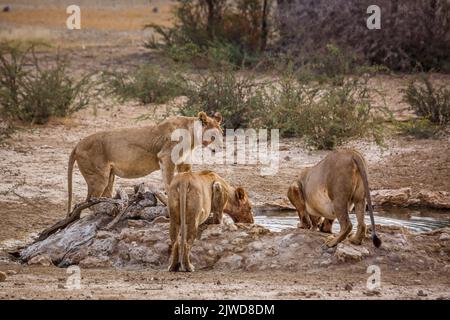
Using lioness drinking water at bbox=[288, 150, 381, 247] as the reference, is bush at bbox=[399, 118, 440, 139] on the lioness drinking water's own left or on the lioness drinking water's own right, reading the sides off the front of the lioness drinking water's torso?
on the lioness drinking water's own right

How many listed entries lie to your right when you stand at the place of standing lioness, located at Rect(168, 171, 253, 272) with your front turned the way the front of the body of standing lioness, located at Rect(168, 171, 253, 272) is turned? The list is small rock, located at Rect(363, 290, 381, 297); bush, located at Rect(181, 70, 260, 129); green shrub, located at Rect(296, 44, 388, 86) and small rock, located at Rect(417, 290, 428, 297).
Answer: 2

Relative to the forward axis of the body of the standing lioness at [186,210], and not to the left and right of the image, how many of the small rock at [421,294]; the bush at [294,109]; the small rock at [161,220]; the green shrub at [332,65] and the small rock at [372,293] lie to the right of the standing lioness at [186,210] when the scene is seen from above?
2

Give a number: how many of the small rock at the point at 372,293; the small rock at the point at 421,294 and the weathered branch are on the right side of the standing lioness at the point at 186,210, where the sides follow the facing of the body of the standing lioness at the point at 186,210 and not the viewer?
2

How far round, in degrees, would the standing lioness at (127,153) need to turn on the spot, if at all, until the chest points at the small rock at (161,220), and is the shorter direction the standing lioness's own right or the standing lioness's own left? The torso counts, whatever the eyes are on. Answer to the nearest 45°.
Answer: approximately 90° to the standing lioness's own right

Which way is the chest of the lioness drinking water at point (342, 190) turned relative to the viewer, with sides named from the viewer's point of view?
facing away from the viewer and to the left of the viewer

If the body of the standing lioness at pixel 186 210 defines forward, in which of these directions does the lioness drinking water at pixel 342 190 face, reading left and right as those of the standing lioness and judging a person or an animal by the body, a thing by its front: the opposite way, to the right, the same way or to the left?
to the left

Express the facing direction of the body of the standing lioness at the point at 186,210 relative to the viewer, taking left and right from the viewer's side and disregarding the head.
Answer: facing away from the viewer and to the right of the viewer

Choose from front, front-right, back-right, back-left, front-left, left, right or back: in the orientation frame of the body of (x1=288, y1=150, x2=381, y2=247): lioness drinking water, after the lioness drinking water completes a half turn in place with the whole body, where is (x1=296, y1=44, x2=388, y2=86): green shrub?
back-left

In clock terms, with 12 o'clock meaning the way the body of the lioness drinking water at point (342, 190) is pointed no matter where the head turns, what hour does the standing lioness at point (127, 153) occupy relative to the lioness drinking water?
The standing lioness is roughly at 12 o'clock from the lioness drinking water.

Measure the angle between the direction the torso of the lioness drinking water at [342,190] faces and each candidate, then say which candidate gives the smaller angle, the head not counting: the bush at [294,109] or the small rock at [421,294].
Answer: the bush

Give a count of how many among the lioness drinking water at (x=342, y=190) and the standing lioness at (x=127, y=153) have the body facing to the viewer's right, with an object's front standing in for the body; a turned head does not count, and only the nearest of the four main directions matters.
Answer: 1

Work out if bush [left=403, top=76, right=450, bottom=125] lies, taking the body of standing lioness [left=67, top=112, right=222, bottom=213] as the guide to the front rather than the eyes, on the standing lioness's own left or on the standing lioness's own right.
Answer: on the standing lioness's own left

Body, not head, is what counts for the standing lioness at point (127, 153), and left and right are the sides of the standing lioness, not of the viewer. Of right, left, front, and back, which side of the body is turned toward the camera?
right
